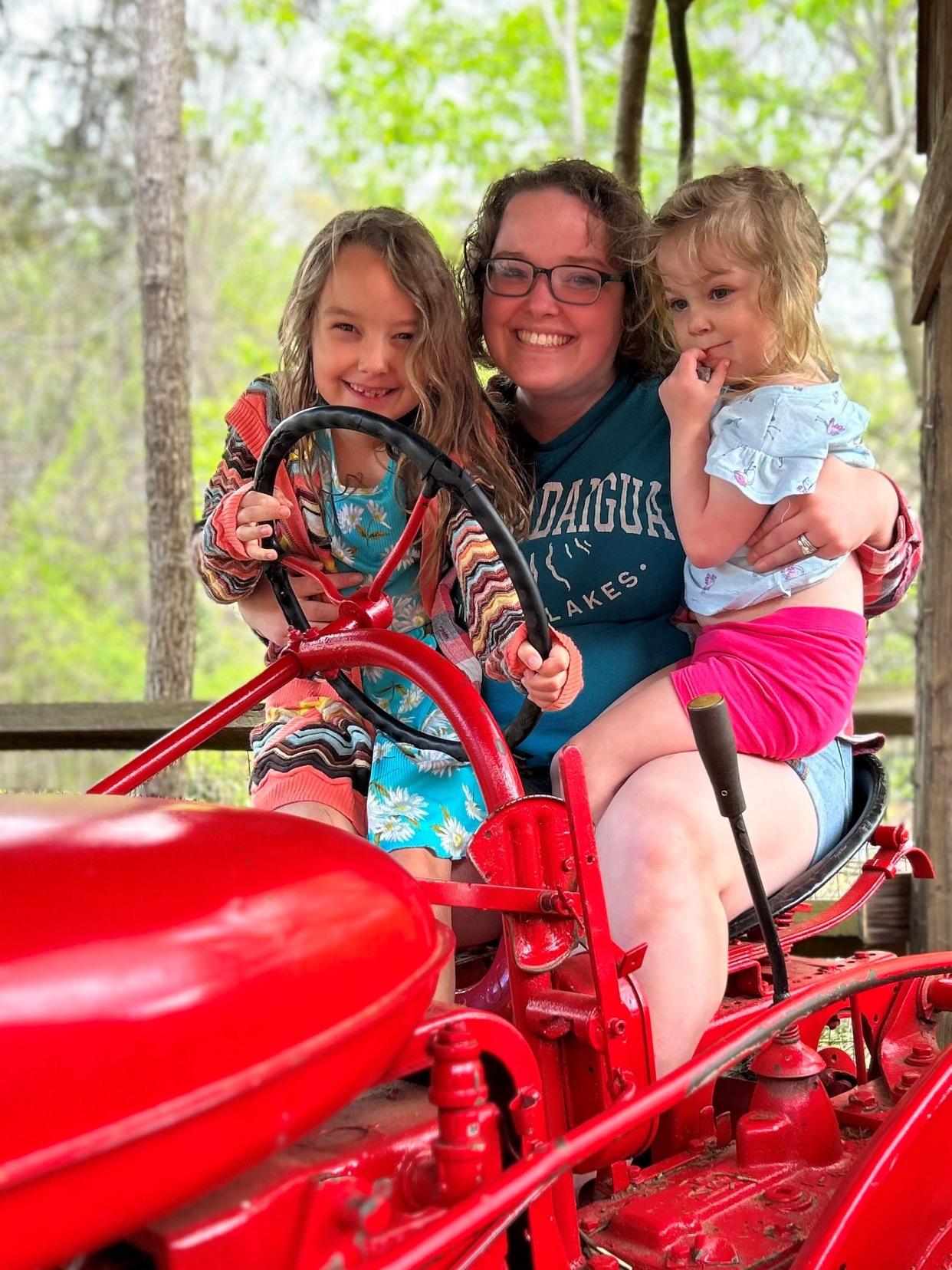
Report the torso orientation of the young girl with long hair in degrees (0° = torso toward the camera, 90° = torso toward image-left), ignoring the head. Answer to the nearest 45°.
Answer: approximately 0°

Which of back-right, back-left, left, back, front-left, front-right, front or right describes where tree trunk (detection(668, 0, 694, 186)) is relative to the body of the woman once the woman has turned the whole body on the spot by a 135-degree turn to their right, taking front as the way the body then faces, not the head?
front

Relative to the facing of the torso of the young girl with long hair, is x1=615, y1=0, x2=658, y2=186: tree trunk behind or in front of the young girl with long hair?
behind

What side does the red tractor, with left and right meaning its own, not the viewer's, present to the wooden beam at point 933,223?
back

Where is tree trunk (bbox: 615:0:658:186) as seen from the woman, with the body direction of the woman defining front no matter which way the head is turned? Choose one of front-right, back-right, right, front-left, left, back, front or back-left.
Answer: back-right

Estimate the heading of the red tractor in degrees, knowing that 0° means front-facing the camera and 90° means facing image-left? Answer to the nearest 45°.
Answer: approximately 45°
